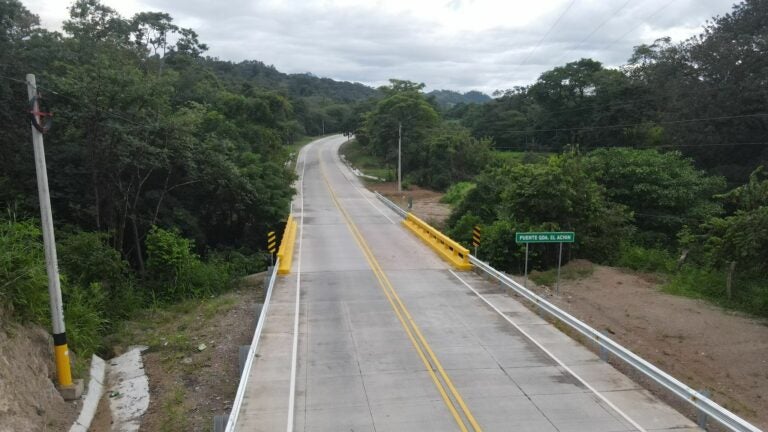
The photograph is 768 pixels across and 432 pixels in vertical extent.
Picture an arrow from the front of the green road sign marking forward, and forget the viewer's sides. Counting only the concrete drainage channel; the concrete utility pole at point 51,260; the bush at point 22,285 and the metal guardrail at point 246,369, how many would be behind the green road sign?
0

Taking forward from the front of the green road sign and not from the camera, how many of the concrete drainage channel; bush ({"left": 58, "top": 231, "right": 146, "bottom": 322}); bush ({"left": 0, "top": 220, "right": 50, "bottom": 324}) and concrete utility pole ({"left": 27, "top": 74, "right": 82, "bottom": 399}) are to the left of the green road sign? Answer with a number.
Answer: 0

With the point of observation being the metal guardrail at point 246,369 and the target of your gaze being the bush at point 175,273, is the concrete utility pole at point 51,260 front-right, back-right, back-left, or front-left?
front-left

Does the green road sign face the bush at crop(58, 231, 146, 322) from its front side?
no

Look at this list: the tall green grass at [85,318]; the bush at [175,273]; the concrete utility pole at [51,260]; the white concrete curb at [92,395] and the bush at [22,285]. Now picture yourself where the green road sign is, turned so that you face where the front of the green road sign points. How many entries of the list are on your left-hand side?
0

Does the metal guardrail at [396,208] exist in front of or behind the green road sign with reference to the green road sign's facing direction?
behind

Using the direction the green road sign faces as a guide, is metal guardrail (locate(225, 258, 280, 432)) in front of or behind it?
in front

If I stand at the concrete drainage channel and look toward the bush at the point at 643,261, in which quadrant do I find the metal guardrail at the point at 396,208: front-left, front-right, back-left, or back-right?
front-left

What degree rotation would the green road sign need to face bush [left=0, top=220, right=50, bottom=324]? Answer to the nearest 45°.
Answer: approximately 45° to its right

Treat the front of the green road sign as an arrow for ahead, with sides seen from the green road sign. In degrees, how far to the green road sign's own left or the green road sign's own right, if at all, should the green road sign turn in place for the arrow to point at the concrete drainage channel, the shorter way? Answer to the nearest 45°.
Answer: approximately 45° to the green road sign's own right

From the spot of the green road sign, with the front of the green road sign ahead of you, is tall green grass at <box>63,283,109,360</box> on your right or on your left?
on your right

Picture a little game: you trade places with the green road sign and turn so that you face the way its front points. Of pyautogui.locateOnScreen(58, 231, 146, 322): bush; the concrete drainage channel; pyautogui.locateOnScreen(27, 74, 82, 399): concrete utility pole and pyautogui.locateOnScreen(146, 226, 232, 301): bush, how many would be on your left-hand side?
0

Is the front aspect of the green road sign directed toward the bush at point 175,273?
no

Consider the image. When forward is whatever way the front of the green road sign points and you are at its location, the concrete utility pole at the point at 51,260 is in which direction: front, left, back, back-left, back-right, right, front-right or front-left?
front-right

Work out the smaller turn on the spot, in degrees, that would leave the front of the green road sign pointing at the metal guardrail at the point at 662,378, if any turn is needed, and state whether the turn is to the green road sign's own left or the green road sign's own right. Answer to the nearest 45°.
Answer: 0° — it already faces it

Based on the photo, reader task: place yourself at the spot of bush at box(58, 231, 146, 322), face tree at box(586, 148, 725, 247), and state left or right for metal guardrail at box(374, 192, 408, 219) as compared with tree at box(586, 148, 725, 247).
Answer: left

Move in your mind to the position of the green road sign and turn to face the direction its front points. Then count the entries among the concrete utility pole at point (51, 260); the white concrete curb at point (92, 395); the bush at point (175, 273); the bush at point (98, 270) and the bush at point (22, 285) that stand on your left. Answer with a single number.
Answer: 0

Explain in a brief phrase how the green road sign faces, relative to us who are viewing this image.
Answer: facing the viewer
